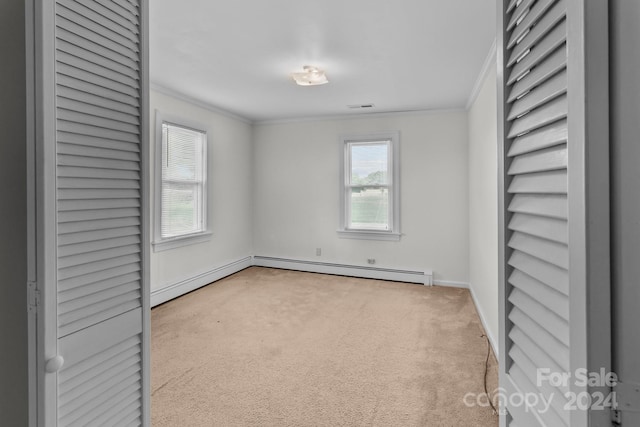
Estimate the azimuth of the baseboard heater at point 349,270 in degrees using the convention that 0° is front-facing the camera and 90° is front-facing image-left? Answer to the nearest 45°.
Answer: approximately 0°

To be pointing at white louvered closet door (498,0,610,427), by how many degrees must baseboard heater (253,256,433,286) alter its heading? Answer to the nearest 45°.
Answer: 0° — it already faces it

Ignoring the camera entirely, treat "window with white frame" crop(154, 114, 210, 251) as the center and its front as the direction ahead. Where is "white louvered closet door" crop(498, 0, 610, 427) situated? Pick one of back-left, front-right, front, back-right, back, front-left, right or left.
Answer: front-right

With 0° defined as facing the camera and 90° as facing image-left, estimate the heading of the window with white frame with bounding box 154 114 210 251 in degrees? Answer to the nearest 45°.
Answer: approximately 315°

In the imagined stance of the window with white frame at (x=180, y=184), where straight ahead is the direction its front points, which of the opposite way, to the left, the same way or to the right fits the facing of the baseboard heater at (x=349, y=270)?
to the right

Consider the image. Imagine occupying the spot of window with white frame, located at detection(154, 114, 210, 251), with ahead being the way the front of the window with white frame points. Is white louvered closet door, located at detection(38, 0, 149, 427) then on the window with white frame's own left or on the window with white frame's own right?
on the window with white frame's own right

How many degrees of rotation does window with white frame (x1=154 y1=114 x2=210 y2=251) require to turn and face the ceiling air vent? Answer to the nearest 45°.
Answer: approximately 45° to its left

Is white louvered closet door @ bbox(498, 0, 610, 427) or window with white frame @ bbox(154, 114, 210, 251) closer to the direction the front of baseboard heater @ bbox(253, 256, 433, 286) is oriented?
the white louvered closet door

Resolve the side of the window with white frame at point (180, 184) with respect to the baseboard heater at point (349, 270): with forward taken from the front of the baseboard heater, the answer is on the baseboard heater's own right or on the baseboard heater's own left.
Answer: on the baseboard heater's own right
